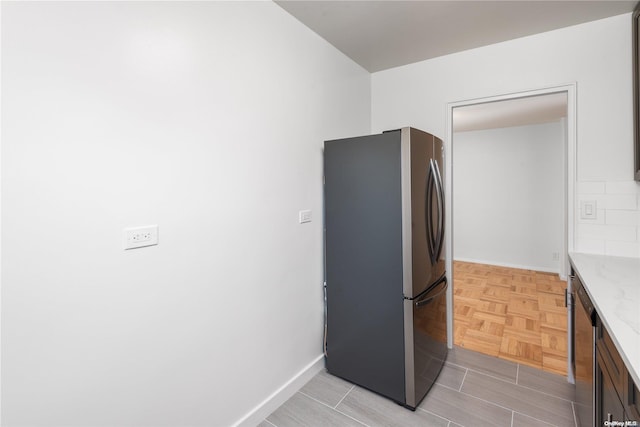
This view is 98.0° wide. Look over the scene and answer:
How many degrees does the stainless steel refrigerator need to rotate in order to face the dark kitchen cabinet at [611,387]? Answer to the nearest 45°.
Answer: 0° — it already faces it

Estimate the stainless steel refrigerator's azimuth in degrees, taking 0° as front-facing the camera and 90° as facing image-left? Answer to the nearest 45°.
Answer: approximately 315°
